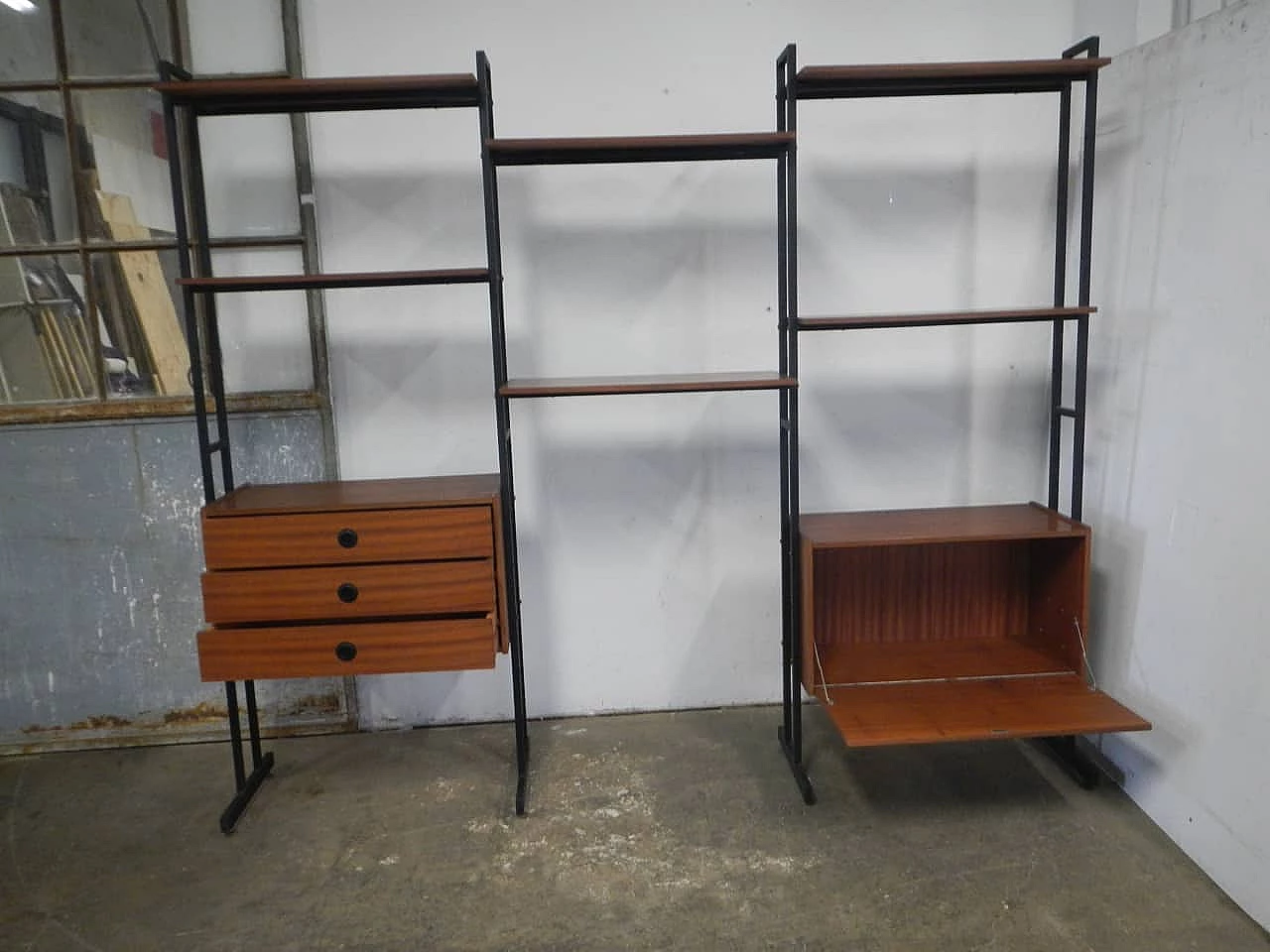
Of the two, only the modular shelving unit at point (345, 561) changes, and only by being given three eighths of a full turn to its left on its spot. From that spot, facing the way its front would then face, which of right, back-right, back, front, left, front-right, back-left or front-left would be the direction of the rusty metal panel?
left

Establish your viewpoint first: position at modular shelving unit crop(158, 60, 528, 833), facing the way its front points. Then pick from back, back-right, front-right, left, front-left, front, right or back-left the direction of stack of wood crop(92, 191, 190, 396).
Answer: back-right

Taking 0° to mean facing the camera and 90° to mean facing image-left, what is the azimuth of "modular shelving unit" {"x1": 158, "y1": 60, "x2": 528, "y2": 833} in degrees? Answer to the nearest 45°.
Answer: approximately 0°

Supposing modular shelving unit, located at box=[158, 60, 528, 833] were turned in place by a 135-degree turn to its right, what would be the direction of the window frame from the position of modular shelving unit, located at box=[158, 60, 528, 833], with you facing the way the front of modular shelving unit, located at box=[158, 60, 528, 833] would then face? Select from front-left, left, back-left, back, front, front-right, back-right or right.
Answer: front

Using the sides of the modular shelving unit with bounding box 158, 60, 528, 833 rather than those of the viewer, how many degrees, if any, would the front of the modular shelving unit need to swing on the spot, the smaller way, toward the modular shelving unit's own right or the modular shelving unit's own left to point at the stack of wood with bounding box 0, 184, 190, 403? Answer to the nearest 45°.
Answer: approximately 135° to the modular shelving unit's own right

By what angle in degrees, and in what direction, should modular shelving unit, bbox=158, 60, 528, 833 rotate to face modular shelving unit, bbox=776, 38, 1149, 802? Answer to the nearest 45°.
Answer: approximately 90° to its left

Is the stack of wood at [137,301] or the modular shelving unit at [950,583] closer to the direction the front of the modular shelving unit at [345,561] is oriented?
the modular shelving unit

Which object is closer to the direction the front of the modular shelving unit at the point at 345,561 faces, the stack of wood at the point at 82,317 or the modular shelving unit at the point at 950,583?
the modular shelving unit
